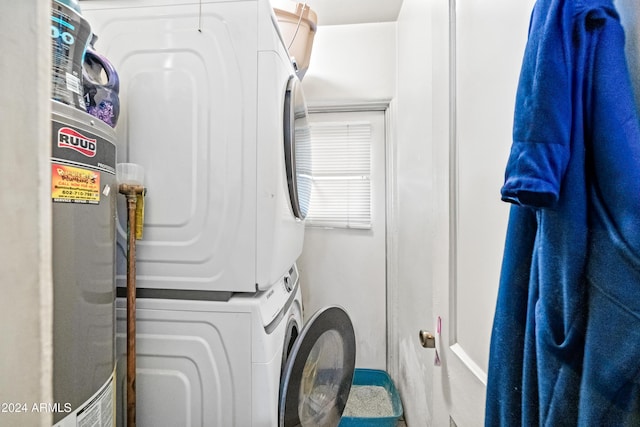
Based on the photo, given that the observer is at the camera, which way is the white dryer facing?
facing to the right of the viewer

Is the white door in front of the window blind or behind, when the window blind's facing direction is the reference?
in front

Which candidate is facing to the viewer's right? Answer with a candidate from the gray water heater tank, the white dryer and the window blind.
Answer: the white dryer

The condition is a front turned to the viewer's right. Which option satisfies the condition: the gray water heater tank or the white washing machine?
the white washing machine

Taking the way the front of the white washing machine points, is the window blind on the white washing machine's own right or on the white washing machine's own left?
on the white washing machine's own left

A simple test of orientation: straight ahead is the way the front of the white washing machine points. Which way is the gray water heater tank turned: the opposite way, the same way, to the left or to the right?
to the right

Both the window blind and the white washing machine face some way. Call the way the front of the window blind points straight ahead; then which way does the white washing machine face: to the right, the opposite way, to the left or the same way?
to the left

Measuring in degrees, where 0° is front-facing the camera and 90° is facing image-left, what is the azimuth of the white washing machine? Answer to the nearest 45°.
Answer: approximately 270°

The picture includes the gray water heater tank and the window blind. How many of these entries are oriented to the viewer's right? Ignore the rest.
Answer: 0

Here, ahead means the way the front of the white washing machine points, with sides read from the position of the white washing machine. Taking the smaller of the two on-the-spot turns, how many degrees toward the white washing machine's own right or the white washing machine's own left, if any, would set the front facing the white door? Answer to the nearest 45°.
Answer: approximately 45° to the white washing machine's own right

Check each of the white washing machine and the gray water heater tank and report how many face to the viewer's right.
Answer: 1

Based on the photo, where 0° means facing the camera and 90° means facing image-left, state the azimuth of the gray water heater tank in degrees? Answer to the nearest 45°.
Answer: approximately 0°
